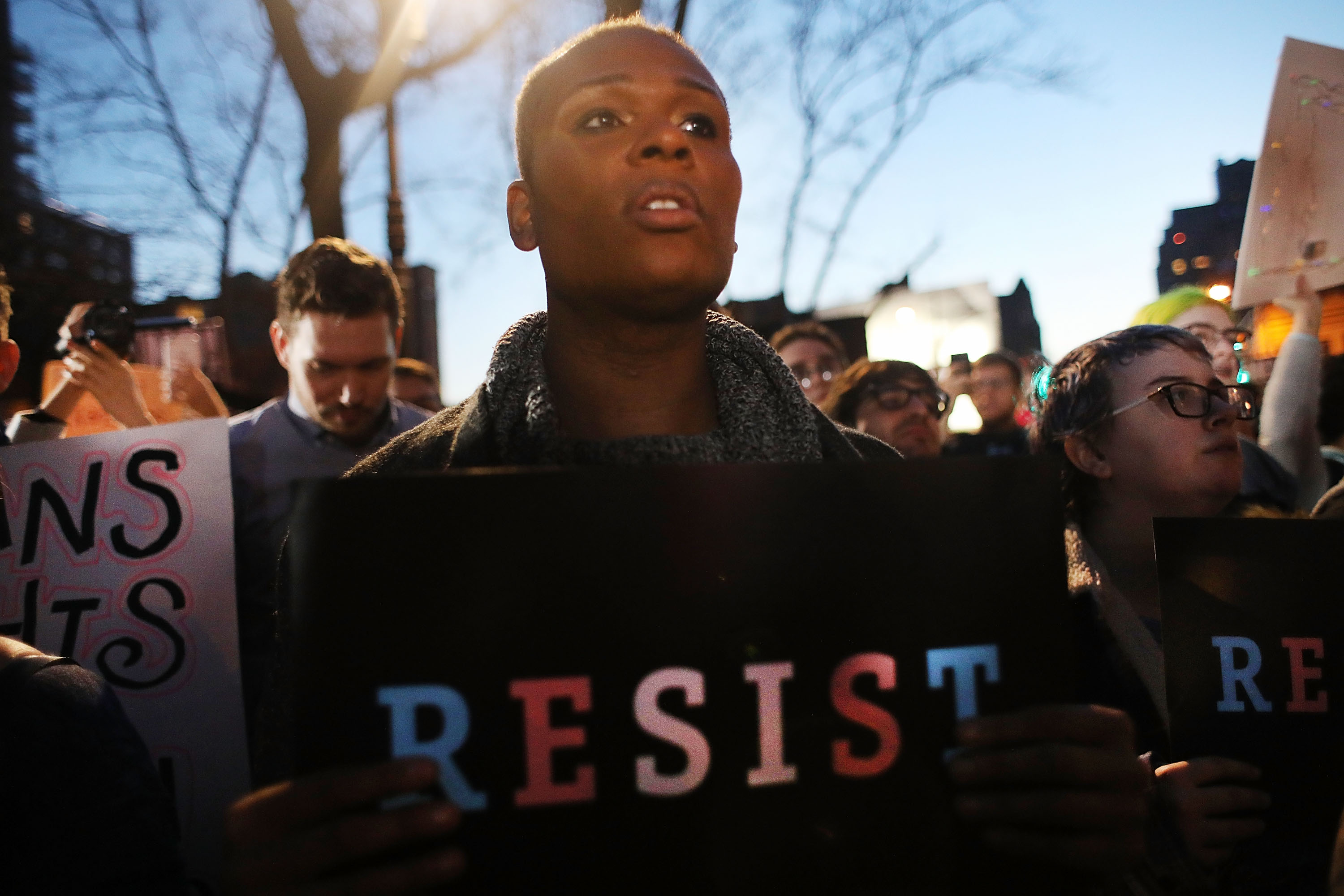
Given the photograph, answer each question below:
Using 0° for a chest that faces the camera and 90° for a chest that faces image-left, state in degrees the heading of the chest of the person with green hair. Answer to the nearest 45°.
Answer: approximately 315°

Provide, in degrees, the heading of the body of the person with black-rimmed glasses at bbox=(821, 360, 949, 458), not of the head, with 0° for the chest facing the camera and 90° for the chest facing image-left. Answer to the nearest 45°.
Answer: approximately 315°

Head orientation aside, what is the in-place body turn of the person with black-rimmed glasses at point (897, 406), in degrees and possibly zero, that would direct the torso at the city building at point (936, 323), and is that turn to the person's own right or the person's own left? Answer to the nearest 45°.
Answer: approximately 135° to the person's own left

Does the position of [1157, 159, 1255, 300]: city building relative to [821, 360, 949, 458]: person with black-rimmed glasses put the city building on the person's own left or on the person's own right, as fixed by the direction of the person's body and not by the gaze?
on the person's own left

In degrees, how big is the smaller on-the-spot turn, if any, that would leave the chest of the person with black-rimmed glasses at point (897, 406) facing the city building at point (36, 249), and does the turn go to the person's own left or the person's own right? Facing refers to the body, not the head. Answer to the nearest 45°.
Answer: approximately 180°

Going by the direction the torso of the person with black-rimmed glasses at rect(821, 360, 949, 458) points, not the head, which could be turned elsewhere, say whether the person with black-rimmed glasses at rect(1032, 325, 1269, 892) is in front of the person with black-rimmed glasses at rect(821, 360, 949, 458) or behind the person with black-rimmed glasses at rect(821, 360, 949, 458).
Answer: in front

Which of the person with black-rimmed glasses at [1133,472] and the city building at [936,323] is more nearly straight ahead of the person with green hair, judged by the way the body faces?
the person with black-rimmed glasses

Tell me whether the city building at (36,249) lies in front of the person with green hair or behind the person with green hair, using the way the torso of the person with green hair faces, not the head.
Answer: behind

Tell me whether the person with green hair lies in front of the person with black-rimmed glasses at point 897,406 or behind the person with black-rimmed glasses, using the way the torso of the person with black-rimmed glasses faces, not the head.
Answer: in front

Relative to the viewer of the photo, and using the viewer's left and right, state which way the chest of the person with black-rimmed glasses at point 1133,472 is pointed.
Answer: facing the viewer and to the right of the viewer
